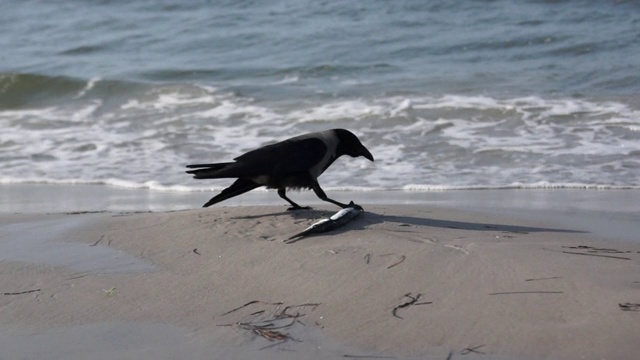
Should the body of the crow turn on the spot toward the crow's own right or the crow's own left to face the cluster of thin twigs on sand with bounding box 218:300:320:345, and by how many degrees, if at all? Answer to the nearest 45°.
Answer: approximately 90° to the crow's own right

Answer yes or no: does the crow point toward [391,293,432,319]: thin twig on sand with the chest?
no

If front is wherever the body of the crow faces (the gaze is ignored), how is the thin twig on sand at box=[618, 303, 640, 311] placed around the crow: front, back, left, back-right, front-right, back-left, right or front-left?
front-right

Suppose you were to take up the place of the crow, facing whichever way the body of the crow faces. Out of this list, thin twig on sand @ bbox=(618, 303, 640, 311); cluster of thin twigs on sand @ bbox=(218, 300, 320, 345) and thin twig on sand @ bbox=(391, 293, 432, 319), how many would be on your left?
0

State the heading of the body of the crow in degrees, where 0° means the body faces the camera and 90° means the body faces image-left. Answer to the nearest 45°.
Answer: approximately 270°
